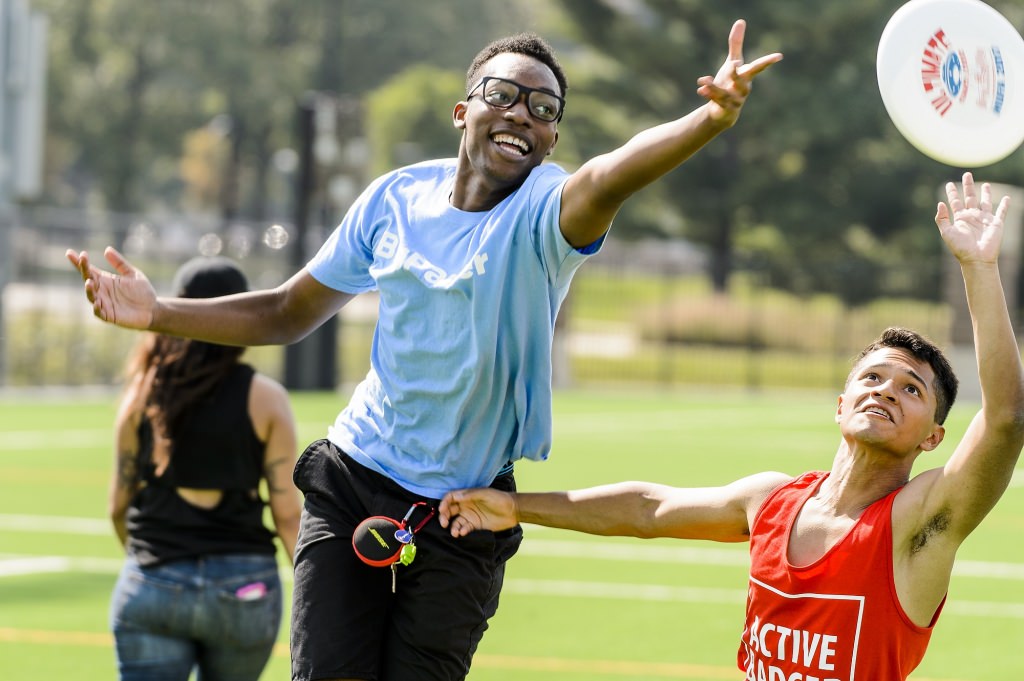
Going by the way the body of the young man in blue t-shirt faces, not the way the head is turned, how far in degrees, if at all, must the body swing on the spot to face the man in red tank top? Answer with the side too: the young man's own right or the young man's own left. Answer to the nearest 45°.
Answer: approximately 90° to the young man's own left

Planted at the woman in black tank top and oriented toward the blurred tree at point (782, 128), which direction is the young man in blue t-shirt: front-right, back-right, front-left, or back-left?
back-right

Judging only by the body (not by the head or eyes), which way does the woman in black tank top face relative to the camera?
away from the camera

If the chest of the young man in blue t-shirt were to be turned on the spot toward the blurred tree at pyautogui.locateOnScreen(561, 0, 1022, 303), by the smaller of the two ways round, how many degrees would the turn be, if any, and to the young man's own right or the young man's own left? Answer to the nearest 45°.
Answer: approximately 180°

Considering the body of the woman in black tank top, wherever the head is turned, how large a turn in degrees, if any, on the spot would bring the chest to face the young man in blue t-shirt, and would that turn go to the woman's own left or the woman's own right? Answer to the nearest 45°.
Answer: approximately 135° to the woman's own right

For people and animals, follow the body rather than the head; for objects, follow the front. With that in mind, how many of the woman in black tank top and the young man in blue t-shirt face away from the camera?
1

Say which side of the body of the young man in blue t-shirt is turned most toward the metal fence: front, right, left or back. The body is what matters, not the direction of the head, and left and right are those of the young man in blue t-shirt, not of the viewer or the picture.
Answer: back

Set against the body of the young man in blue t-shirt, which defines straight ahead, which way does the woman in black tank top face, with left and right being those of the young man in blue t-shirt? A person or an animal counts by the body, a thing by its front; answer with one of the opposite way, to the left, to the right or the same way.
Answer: the opposite way

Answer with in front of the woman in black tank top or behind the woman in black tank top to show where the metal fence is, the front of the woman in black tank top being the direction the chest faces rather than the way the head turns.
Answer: in front

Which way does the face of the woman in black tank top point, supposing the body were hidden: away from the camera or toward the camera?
away from the camera
